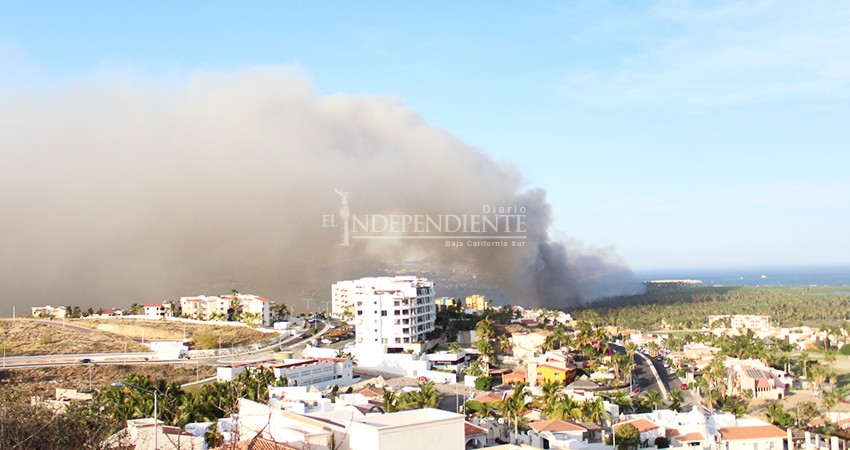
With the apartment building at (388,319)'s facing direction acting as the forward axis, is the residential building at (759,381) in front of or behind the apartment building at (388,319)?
in front

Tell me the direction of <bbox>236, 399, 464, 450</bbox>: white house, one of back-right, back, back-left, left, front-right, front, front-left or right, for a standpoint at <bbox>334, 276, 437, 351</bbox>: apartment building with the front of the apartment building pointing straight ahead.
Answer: front-right

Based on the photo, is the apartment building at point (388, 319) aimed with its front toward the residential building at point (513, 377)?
yes

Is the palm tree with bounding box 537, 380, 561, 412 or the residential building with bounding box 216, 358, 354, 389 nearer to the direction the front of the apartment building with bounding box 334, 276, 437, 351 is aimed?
the palm tree

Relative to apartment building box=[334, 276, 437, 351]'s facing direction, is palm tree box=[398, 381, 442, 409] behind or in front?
in front

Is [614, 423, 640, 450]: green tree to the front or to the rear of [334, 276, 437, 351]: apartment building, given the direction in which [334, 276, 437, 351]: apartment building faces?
to the front

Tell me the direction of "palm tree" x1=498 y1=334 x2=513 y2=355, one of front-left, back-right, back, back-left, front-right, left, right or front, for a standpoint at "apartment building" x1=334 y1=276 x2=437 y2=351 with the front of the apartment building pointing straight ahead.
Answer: front-left

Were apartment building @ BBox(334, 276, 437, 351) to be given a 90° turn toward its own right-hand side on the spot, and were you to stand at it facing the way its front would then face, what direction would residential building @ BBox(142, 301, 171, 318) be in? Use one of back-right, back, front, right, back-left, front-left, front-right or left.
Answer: right

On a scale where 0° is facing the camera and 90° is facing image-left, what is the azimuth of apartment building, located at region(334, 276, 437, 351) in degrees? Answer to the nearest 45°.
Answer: approximately 315°

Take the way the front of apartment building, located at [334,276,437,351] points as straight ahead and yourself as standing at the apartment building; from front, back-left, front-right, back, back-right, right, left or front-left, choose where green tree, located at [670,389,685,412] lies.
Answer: front

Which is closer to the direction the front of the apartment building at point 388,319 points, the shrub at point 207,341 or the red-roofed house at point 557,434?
the red-roofed house

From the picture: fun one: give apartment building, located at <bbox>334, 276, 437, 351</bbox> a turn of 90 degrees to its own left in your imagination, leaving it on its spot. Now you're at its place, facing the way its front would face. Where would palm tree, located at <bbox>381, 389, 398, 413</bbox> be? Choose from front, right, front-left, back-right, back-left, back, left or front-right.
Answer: back-right

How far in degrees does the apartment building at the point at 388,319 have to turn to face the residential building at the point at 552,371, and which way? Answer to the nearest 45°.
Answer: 0° — it already faces it
